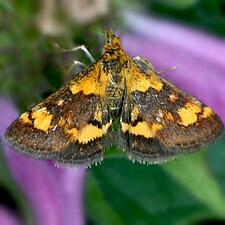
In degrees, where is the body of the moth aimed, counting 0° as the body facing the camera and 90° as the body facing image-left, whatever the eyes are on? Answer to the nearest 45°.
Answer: approximately 180°
